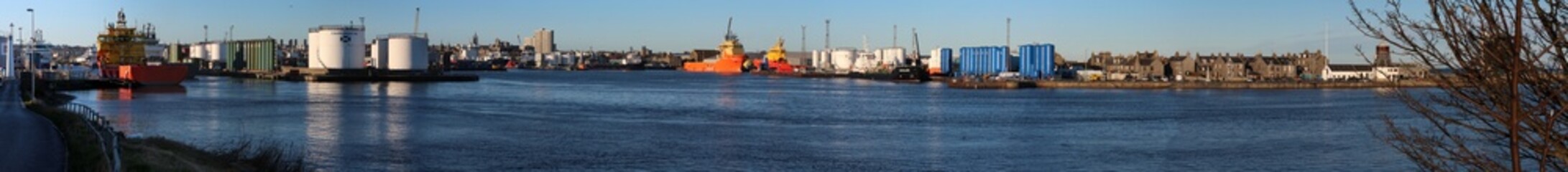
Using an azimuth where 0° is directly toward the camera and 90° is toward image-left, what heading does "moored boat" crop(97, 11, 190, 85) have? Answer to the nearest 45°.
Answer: approximately 90°

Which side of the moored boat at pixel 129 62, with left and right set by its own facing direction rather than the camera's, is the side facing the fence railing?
left
